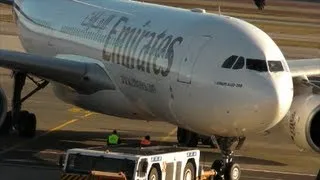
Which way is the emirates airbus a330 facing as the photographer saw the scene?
facing the viewer and to the right of the viewer
